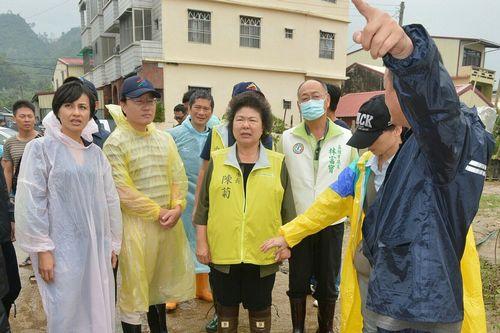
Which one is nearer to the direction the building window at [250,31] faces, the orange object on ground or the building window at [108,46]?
the orange object on ground

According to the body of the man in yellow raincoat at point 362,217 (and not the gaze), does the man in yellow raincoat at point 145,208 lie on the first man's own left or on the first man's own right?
on the first man's own right

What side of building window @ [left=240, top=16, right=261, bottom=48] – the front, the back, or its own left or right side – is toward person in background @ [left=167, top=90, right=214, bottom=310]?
front

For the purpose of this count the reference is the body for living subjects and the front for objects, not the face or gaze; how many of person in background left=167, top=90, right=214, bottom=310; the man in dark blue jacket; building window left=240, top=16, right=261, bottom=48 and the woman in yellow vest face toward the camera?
3

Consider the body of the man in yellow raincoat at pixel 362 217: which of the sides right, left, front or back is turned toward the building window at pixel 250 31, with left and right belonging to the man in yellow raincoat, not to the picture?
right

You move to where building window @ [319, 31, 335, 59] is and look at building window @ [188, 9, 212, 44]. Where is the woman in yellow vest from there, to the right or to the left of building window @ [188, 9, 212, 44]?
left

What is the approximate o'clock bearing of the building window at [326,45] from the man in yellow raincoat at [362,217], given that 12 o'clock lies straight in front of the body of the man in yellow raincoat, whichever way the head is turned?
The building window is roughly at 4 o'clock from the man in yellow raincoat.

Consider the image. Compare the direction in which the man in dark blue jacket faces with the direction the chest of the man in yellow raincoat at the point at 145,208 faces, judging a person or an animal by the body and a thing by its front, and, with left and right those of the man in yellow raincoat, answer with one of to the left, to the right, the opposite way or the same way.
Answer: the opposite way

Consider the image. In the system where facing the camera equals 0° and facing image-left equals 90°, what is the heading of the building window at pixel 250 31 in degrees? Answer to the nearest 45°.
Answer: approximately 0°

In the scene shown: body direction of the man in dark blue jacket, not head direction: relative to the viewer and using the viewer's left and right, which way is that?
facing to the left of the viewer

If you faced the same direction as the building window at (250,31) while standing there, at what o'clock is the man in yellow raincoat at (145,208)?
The man in yellow raincoat is roughly at 12 o'clock from the building window.
